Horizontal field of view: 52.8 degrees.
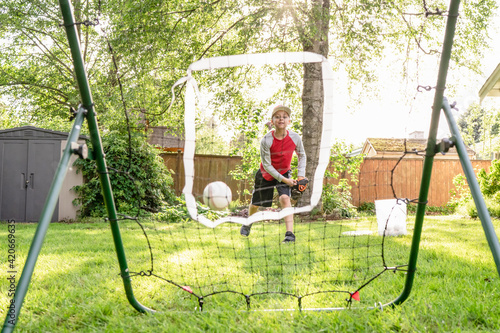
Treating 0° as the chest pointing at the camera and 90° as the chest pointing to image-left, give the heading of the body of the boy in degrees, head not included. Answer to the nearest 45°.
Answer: approximately 0°

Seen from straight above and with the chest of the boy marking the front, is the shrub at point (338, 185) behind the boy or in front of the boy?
behind

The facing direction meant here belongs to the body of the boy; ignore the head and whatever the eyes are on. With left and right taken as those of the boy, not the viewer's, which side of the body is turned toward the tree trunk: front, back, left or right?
back

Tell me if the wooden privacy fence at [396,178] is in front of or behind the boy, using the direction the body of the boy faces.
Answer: behind

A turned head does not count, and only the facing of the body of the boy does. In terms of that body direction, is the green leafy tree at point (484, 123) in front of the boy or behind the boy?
behind

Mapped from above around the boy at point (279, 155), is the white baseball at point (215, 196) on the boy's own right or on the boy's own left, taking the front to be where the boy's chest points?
on the boy's own right

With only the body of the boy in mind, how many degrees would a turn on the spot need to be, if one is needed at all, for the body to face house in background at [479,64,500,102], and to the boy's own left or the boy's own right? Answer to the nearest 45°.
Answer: approximately 135° to the boy's own left

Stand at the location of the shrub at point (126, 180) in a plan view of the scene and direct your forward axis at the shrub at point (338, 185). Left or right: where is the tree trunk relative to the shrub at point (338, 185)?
right

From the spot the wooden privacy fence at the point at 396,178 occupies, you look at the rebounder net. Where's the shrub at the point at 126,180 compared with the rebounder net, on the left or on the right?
right
